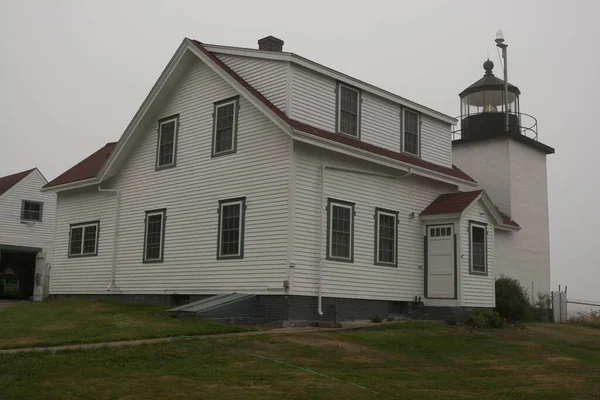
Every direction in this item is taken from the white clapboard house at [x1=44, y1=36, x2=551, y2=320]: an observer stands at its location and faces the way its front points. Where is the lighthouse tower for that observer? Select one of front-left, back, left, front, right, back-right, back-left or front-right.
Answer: left

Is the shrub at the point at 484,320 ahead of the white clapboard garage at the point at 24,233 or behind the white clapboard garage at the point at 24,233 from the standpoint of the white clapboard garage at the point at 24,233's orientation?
ahead

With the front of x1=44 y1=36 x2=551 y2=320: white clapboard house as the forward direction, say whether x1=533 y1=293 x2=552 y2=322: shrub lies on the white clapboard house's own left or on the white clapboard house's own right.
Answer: on the white clapboard house's own left

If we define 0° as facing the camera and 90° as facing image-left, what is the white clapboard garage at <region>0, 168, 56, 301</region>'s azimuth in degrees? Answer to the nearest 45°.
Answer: approximately 315°

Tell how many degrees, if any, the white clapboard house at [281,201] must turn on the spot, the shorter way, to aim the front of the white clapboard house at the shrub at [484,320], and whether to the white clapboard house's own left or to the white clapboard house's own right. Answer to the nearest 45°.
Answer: approximately 45° to the white clapboard house's own left

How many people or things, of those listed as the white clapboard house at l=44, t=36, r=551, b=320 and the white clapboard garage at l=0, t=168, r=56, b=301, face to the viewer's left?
0

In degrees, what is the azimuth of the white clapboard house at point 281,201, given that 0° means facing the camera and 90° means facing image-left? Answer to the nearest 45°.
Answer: approximately 315°
